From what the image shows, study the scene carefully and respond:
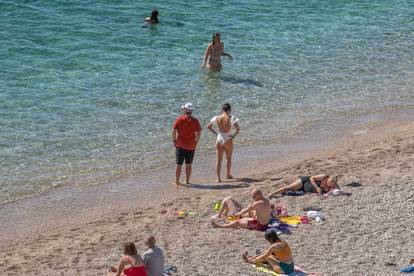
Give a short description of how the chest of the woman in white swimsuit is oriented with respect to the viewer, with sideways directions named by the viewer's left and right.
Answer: facing away from the viewer

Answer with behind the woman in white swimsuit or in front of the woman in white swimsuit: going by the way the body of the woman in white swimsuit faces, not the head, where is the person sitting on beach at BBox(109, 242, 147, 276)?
behind

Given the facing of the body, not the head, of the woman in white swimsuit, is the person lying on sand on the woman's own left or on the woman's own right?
on the woman's own right

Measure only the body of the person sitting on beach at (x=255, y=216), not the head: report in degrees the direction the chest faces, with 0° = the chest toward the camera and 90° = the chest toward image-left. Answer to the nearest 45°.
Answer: approximately 90°

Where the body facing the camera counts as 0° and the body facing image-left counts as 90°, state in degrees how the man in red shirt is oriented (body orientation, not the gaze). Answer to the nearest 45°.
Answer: approximately 180°

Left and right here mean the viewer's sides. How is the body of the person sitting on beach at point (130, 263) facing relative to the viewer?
facing away from the viewer and to the left of the viewer

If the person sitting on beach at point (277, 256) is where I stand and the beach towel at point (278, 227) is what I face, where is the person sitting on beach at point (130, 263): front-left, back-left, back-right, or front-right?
back-left

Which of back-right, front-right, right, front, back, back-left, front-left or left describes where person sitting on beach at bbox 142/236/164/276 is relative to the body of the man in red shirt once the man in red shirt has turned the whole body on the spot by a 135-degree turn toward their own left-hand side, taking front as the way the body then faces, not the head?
front-left

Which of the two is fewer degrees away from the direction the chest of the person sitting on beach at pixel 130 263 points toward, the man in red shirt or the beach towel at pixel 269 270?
the man in red shirt

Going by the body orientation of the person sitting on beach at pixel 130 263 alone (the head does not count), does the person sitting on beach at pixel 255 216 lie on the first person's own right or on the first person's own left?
on the first person's own right
